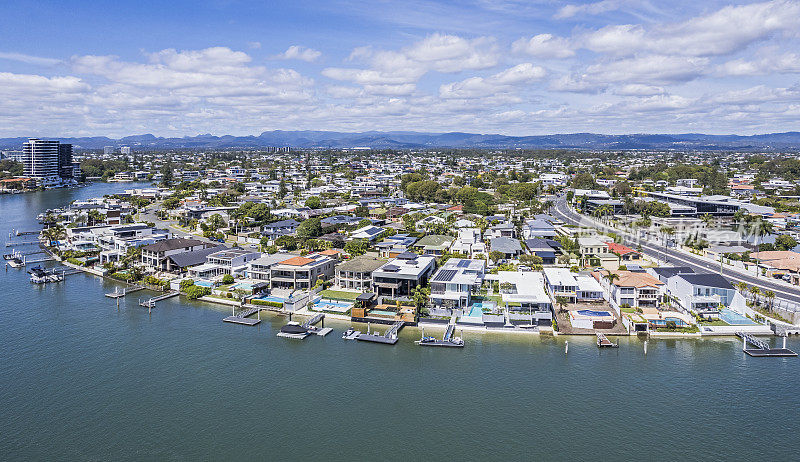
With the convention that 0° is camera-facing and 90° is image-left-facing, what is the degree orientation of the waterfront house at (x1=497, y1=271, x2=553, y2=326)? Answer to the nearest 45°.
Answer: approximately 0°

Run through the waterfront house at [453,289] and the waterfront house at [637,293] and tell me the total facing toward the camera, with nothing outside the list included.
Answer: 2

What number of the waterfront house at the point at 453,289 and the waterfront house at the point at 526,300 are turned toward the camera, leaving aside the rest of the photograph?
2

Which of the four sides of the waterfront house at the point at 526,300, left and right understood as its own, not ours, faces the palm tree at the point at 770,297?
left

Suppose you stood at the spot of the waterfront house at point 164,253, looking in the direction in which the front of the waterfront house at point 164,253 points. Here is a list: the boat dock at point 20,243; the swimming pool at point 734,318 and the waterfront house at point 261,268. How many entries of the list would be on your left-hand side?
2

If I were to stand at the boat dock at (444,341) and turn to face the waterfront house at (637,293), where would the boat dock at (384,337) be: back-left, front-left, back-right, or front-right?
back-left
